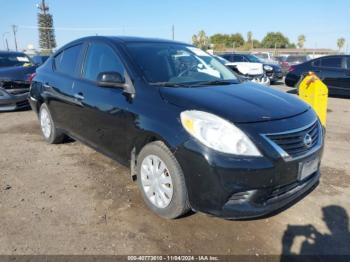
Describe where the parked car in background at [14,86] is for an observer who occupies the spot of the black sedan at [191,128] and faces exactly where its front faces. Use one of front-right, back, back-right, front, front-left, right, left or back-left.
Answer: back

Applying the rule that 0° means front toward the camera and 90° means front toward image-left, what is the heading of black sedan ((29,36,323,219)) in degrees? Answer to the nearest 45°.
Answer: approximately 315°

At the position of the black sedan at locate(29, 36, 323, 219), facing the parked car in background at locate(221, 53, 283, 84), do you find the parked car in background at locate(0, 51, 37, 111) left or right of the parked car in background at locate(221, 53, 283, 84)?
left

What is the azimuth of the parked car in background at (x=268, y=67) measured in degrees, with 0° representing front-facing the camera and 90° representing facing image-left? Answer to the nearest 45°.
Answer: approximately 315°

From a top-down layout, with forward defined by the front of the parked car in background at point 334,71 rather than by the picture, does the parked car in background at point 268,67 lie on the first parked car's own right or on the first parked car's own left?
on the first parked car's own left

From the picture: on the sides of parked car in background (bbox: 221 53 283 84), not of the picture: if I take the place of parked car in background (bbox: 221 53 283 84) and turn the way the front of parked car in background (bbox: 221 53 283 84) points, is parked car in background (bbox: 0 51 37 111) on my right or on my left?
on my right

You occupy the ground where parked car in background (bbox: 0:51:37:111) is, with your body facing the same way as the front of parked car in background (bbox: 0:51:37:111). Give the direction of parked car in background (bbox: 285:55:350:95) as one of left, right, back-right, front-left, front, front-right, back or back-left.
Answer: front-left

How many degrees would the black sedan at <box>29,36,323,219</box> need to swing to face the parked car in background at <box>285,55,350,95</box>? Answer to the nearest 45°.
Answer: approximately 90° to its left
